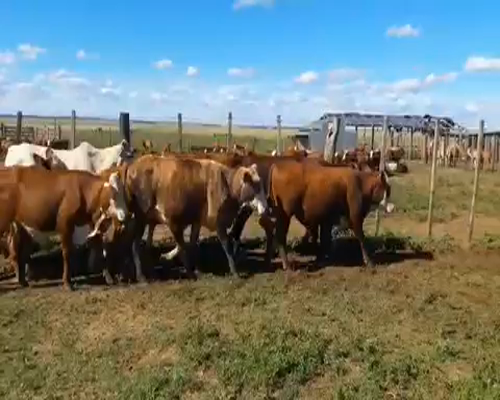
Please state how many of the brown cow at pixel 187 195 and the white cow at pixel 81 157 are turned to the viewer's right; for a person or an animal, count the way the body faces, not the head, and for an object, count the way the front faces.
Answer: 2

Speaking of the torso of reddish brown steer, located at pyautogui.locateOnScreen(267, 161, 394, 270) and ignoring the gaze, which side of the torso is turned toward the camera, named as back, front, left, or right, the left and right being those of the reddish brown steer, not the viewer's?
right

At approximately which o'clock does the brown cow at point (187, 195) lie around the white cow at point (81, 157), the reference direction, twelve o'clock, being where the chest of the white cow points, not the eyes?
The brown cow is roughly at 2 o'clock from the white cow.

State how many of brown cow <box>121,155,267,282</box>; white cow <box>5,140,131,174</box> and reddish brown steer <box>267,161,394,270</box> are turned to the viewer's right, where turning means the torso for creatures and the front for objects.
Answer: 3

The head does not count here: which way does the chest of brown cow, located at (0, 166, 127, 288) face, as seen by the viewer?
to the viewer's right

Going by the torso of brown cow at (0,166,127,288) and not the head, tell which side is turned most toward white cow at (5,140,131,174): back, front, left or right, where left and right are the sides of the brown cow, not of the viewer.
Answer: left

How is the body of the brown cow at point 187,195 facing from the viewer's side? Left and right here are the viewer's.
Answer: facing to the right of the viewer

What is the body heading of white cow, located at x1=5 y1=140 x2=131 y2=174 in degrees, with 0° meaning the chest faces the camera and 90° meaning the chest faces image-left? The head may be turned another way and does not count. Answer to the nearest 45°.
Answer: approximately 270°

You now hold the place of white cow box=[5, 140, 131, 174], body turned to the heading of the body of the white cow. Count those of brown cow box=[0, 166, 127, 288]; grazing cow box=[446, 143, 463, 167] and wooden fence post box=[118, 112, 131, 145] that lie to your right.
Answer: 1

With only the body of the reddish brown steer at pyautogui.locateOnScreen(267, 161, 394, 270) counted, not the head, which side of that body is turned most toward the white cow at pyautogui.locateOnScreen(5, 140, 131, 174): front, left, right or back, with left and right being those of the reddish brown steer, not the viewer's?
back

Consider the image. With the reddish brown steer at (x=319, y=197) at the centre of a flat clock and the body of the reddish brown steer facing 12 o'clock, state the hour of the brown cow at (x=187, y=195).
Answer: The brown cow is roughly at 5 o'clock from the reddish brown steer.
